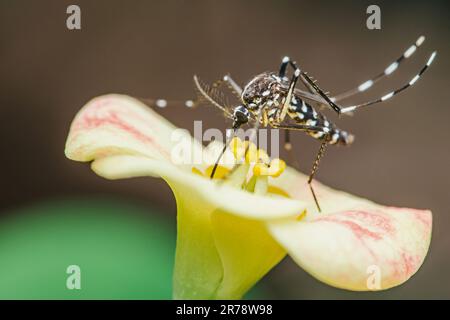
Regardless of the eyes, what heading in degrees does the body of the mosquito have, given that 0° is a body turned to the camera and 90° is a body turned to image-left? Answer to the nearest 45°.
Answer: approximately 90°
